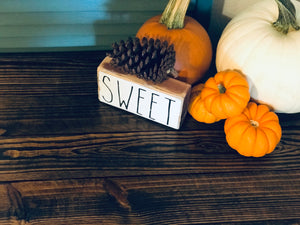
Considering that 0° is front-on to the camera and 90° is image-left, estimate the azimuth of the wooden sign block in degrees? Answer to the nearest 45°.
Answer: approximately 45°
